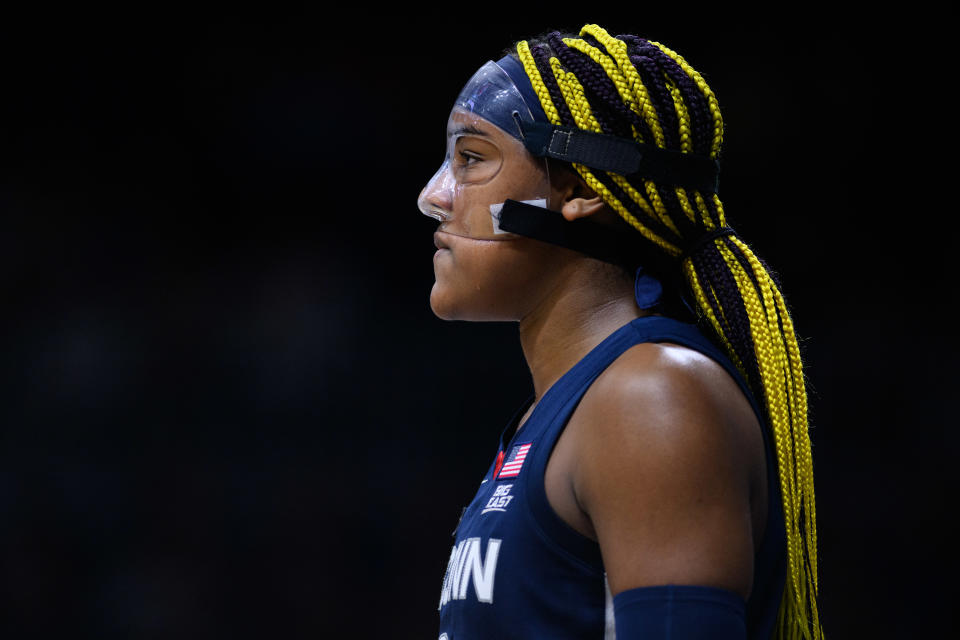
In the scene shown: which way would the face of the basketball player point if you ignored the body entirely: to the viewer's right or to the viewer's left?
to the viewer's left

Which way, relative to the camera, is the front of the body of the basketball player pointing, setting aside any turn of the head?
to the viewer's left
